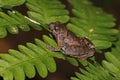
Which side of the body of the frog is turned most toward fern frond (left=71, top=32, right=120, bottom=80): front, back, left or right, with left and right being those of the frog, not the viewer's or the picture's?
back

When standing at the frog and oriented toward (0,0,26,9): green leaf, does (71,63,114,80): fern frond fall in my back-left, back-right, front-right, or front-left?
back-left

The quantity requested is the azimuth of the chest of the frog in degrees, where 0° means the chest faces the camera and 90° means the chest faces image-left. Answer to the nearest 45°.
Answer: approximately 90°

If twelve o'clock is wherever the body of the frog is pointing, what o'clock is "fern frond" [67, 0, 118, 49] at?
The fern frond is roughly at 4 o'clock from the frog.

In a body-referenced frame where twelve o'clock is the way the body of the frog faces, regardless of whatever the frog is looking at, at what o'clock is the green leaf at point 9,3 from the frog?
The green leaf is roughly at 12 o'clock from the frog.
